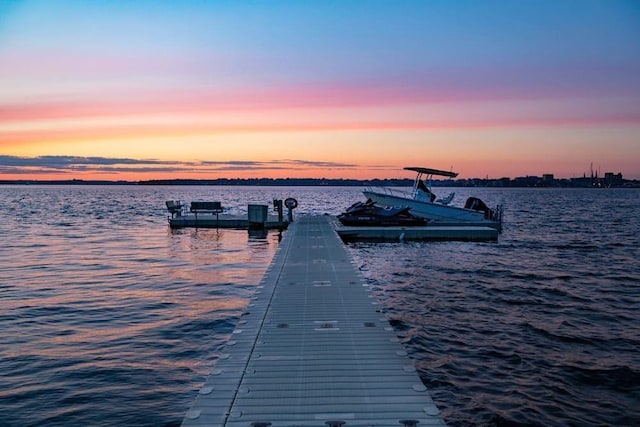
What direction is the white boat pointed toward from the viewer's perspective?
to the viewer's left

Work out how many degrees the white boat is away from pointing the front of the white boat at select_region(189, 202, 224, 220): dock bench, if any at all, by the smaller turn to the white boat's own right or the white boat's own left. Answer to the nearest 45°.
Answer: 0° — it already faces it

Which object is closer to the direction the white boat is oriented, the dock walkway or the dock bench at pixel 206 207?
the dock bench
